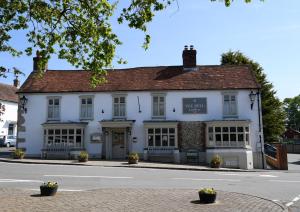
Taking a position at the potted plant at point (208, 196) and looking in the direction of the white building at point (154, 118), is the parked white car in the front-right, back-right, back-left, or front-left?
front-left

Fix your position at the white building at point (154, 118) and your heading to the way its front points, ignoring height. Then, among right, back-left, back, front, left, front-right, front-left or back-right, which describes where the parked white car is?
back-right

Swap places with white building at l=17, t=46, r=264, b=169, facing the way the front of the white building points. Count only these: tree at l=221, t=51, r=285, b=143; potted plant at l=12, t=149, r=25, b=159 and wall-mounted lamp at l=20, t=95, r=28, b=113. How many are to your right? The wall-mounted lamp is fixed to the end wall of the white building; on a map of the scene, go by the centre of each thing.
2

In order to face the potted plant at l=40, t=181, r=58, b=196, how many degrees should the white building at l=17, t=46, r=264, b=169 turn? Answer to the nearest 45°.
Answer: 0° — it already faces it

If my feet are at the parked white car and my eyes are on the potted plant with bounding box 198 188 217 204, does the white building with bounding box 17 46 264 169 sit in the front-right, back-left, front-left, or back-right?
front-left

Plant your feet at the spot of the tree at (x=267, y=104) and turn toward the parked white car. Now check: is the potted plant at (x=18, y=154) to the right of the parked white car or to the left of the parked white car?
left

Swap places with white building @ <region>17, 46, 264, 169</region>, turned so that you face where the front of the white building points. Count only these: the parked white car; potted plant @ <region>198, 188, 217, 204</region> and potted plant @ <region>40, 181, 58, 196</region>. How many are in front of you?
2

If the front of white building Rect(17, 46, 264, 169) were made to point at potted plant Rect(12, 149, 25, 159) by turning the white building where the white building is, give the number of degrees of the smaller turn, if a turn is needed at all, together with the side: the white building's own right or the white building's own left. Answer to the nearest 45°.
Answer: approximately 90° to the white building's own right

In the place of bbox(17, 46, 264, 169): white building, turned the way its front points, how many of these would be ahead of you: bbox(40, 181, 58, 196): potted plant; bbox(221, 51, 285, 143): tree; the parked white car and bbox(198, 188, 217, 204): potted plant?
2

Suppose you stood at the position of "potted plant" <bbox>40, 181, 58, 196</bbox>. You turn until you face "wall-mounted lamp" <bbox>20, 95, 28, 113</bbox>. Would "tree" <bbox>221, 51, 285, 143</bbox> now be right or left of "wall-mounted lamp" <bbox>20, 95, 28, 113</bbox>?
right

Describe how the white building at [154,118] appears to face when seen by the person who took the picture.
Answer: facing the viewer

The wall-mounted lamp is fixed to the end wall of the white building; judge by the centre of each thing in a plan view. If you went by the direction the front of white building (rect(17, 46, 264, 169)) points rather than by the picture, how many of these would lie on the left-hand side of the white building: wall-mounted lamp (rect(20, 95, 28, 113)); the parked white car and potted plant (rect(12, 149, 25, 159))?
0

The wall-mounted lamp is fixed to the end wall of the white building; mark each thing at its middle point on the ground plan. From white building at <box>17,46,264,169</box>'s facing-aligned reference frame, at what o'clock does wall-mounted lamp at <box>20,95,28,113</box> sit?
The wall-mounted lamp is roughly at 3 o'clock from the white building.

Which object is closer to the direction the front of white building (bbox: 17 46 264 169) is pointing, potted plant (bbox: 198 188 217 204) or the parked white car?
the potted plant

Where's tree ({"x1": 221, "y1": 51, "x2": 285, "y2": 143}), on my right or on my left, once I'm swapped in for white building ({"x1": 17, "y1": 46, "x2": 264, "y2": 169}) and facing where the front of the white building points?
on my left

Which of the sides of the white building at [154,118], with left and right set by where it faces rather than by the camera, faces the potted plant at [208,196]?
front
